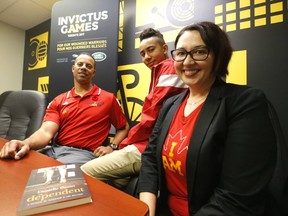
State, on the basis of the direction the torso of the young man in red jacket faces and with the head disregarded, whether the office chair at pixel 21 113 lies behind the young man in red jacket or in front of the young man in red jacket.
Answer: in front

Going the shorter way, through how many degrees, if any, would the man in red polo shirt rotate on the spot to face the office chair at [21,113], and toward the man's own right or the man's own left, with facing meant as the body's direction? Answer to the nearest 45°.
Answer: approximately 135° to the man's own right

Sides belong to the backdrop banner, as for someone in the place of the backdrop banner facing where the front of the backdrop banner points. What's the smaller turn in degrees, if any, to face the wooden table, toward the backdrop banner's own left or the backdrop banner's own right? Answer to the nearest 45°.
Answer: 0° — it already faces it

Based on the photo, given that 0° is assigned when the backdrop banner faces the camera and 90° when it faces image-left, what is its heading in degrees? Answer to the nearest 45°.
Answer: approximately 0°

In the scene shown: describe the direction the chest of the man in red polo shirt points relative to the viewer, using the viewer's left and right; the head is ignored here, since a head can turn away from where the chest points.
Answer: facing the viewer

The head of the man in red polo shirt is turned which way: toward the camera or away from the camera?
toward the camera

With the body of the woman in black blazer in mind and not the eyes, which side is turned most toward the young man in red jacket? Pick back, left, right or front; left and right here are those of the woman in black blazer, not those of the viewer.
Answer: right

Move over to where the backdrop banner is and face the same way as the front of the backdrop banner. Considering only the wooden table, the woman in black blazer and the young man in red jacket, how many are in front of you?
3

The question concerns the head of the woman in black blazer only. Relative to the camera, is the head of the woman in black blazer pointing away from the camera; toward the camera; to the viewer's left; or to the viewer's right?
toward the camera

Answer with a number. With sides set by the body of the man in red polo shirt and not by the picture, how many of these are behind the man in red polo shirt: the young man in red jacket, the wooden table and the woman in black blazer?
0

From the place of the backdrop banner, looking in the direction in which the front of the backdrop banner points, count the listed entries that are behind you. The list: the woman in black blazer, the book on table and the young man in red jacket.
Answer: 0

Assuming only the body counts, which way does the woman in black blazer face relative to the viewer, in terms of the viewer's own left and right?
facing the viewer and to the left of the viewer

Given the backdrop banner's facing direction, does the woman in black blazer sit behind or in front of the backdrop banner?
in front

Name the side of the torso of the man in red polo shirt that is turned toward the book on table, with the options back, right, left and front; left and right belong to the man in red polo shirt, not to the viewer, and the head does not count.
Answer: front
